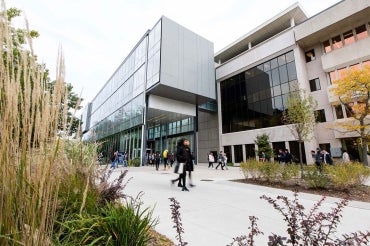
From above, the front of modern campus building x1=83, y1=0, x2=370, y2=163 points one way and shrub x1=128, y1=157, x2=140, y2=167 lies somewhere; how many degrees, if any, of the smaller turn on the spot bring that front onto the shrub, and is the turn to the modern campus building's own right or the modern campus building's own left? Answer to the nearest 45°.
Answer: approximately 45° to the modern campus building's own right

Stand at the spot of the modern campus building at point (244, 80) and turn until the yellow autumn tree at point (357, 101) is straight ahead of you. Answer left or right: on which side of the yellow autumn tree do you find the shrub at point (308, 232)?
right

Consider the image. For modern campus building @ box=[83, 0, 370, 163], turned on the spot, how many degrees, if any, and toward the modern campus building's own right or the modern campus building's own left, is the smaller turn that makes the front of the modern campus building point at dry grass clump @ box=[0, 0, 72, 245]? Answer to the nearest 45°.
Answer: approximately 45° to the modern campus building's own left

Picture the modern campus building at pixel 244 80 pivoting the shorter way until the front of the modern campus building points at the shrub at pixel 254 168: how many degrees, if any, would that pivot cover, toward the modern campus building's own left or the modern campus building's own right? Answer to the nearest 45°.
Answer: approximately 45° to the modern campus building's own left

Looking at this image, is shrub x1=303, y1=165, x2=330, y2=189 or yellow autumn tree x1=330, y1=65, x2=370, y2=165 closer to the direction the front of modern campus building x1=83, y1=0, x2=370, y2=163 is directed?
the shrub

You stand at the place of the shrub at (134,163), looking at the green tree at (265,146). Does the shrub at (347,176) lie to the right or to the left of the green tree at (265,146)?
right

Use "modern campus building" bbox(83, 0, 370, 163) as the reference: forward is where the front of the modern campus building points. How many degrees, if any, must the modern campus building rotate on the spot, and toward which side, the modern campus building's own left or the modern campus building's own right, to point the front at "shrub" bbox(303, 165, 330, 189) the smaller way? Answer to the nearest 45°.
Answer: approximately 45° to the modern campus building's own left

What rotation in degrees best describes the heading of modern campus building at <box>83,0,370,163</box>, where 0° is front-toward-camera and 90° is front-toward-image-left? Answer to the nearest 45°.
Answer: approximately 45°

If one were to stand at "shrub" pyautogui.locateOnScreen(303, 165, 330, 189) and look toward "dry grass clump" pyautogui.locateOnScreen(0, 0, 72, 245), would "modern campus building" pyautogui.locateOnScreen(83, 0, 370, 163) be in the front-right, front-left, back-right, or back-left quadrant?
back-right

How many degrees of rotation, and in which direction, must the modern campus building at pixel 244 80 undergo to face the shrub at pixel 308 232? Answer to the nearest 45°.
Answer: approximately 45° to its left
